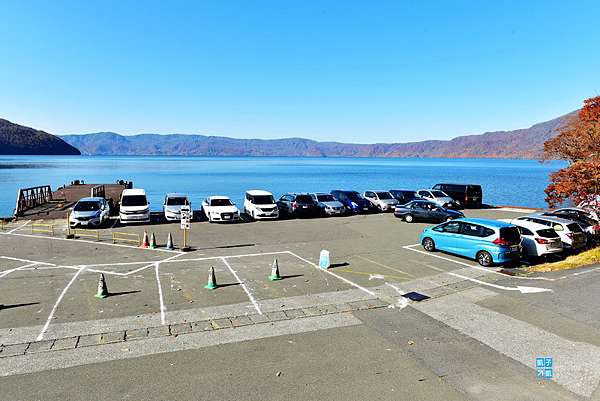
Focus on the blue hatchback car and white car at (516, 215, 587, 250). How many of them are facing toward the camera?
0

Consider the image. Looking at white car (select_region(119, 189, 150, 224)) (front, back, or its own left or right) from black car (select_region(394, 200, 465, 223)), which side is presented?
left

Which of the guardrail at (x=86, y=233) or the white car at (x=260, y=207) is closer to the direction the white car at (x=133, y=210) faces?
the guardrail

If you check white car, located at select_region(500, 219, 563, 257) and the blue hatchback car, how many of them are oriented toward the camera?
0

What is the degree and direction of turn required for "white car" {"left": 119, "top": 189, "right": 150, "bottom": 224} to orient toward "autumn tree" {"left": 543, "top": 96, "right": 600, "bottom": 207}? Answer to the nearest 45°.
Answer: approximately 45° to its left

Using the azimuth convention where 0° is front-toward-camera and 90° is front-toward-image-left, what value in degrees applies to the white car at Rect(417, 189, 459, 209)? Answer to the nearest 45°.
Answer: approximately 315°

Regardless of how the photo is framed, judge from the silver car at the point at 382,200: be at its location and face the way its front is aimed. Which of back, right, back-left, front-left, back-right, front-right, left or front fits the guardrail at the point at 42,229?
right

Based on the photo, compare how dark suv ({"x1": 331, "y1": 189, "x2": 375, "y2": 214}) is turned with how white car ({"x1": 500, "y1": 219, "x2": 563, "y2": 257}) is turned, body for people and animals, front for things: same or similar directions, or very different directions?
very different directions

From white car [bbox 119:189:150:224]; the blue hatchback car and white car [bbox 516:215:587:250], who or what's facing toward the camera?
white car [bbox 119:189:150:224]

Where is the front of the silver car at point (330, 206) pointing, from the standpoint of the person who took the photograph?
facing the viewer and to the right of the viewer

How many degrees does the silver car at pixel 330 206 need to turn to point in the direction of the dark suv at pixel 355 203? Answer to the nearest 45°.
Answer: approximately 90° to its left

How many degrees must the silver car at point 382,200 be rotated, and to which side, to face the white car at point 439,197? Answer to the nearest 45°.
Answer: approximately 45° to its left

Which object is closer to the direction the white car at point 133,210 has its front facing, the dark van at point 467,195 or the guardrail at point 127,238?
the guardrail
